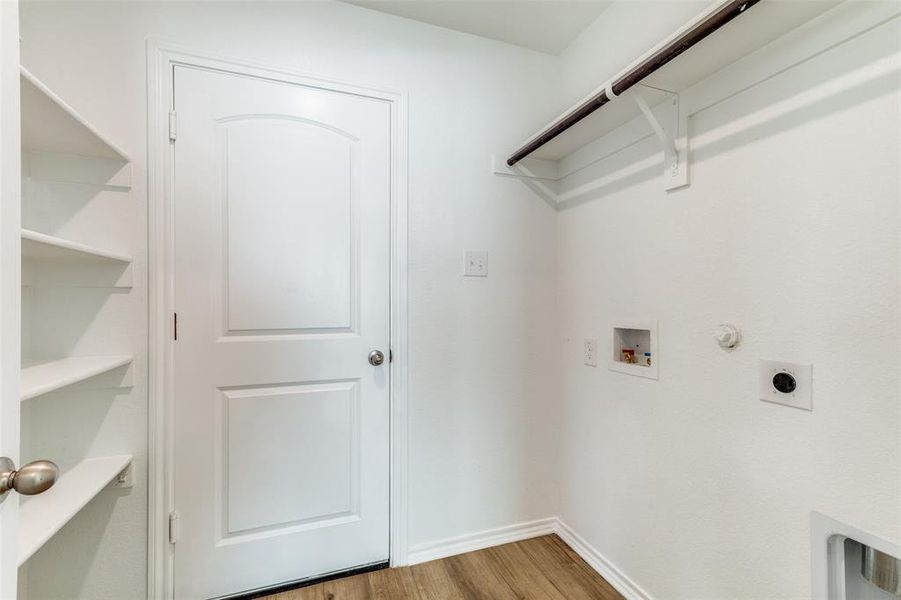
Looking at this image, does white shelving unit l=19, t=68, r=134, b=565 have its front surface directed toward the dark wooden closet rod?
yes

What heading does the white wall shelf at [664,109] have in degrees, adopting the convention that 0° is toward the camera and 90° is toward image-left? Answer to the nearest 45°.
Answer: approximately 45°

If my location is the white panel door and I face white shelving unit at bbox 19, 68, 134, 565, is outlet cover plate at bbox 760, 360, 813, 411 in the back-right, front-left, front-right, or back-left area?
back-left

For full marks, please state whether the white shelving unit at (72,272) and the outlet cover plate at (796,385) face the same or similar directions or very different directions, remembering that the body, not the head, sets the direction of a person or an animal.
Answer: very different directions

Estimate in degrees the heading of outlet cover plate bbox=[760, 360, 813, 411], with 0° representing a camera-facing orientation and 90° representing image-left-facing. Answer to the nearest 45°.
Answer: approximately 45°

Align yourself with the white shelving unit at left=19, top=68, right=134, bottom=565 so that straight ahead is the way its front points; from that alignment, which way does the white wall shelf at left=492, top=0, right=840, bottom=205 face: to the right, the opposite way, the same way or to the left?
the opposite way
